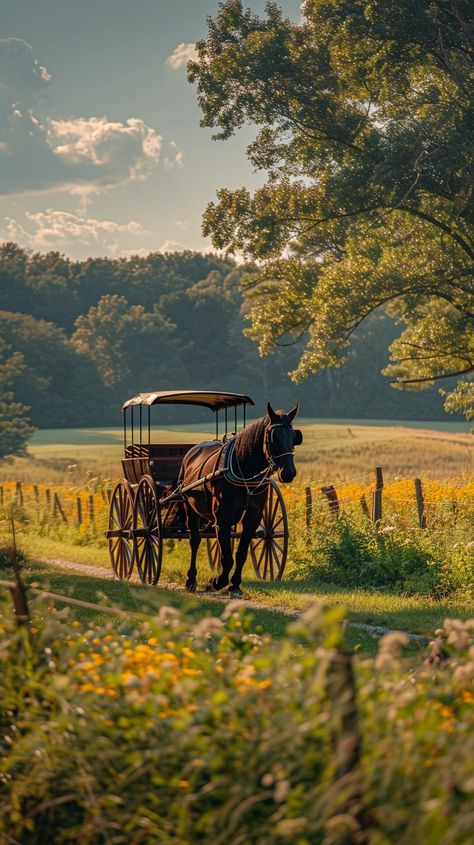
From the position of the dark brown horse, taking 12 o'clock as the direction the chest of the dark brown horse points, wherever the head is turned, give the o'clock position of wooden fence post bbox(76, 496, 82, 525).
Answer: The wooden fence post is roughly at 7 o'clock from the dark brown horse.

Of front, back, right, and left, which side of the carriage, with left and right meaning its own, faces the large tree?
left

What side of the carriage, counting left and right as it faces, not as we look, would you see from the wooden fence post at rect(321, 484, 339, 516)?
left

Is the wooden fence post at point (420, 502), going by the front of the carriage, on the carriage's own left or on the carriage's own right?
on the carriage's own left

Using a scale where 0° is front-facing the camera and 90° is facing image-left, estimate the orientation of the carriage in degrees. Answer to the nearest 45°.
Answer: approximately 315°

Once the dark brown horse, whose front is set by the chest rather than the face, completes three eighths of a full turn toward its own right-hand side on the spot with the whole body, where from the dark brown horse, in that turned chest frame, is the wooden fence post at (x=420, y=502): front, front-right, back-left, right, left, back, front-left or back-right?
back-right

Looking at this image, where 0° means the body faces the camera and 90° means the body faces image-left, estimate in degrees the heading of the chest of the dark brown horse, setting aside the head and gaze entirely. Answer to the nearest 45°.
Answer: approximately 315°
